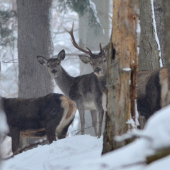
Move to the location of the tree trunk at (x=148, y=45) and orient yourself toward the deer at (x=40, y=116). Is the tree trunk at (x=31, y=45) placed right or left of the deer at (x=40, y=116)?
right

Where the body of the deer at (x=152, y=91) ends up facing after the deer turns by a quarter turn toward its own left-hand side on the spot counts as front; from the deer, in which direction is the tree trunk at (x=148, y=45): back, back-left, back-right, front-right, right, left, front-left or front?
back

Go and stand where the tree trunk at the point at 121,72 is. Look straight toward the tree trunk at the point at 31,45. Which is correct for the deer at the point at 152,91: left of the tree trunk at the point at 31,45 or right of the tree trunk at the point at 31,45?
right

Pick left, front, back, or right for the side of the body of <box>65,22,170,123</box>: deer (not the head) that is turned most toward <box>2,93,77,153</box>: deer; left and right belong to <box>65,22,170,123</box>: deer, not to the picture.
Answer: front

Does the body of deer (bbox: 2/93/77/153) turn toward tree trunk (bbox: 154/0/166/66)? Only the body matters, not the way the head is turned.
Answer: no

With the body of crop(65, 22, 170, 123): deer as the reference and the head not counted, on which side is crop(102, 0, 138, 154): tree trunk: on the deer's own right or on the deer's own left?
on the deer's own left

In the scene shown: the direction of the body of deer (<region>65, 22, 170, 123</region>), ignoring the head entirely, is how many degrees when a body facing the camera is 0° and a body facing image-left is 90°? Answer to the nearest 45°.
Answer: approximately 90°

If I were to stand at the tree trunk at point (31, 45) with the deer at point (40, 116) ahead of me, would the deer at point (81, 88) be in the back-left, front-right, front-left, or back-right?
front-left

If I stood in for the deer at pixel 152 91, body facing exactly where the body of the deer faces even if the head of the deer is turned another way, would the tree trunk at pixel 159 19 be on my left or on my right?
on my right

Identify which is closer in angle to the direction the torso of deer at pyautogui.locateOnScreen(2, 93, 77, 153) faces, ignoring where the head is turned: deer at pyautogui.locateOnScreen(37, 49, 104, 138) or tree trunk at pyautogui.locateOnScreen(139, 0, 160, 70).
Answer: the deer

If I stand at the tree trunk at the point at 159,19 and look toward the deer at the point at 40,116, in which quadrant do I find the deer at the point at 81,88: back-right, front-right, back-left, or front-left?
front-right
